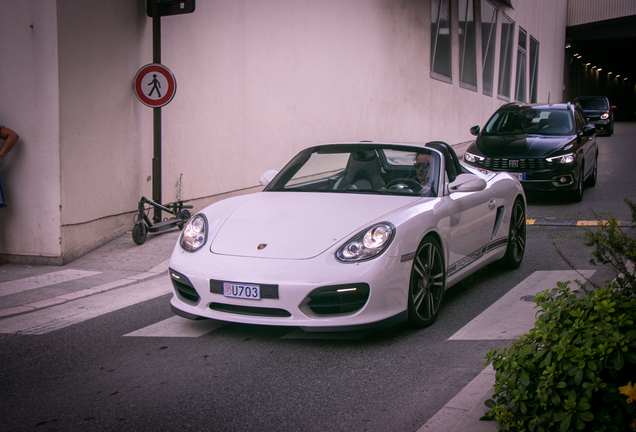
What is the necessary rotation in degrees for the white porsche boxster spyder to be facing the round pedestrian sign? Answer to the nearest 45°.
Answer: approximately 90° to its right

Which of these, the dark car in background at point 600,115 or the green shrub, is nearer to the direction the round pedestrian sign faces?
the green shrub

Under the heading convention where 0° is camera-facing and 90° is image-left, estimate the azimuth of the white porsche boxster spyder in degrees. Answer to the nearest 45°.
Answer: approximately 45°

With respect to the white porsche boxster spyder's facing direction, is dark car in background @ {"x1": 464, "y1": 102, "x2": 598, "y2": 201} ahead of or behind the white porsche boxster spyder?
behind

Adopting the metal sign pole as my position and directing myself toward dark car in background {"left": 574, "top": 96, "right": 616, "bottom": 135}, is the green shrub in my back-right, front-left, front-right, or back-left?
back-right

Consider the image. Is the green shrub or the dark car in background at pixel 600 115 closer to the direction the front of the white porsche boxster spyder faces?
the green shrub

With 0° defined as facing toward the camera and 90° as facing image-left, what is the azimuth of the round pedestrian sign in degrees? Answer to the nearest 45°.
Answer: approximately 0°
